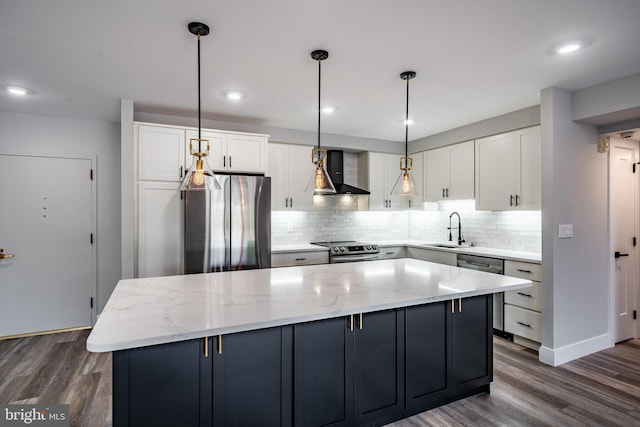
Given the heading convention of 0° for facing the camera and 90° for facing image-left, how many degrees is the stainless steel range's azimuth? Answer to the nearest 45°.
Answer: approximately 315°

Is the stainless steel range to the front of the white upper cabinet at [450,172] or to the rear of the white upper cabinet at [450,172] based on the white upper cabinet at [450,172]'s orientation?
to the front

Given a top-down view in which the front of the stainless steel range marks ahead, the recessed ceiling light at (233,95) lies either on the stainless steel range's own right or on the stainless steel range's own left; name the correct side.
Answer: on the stainless steel range's own right

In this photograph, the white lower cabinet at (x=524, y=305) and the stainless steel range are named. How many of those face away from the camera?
0

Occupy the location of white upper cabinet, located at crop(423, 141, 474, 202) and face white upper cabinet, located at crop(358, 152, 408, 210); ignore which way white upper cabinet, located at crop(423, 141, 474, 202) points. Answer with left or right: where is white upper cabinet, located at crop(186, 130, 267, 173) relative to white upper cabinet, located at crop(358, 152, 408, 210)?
left

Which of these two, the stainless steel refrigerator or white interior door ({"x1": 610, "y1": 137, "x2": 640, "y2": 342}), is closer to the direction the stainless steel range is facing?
the white interior door

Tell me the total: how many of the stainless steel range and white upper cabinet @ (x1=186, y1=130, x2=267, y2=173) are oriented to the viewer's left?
0

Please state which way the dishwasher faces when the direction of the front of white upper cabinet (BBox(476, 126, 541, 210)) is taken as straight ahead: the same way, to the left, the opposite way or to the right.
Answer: the same way

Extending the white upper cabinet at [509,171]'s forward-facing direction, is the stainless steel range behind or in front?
in front

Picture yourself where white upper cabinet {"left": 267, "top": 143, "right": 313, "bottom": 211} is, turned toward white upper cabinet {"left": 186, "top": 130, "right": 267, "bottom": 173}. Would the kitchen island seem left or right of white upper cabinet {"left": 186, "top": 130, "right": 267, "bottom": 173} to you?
left

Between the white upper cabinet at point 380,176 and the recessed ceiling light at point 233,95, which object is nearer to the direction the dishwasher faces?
the recessed ceiling light

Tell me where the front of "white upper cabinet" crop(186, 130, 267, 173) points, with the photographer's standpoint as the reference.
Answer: facing the viewer

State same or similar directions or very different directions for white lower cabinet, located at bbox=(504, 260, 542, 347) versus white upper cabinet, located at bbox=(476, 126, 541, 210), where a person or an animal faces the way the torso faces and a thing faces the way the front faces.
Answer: same or similar directions

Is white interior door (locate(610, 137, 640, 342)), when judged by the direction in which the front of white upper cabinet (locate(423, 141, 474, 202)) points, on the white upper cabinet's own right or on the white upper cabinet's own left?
on the white upper cabinet's own left

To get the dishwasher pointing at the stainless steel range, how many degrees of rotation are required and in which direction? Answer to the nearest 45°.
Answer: approximately 45° to its right

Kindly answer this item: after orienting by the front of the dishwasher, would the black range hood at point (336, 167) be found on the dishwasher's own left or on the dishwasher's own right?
on the dishwasher's own right
